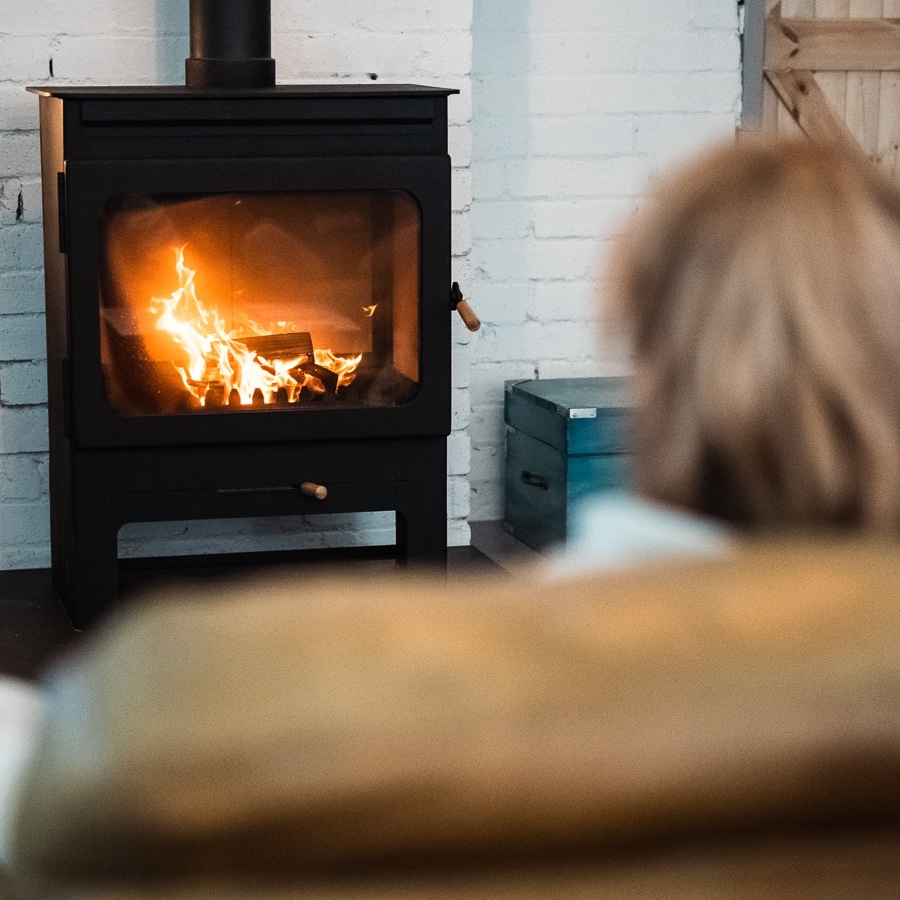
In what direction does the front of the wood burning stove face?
toward the camera

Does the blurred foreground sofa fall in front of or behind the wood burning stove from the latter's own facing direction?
in front

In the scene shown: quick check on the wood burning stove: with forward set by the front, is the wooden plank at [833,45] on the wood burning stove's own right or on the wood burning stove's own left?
on the wood burning stove's own left

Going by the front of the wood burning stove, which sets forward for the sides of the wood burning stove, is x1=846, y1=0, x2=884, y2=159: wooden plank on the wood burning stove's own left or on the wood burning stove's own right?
on the wood burning stove's own left

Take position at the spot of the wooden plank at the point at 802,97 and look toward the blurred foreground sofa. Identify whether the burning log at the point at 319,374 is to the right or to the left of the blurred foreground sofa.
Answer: right

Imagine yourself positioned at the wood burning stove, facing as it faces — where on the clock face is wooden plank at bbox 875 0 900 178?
The wooden plank is roughly at 8 o'clock from the wood burning stove.

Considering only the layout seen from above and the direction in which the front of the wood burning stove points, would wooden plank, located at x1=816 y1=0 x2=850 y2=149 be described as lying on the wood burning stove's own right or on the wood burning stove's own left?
on the wood burning stove's own left

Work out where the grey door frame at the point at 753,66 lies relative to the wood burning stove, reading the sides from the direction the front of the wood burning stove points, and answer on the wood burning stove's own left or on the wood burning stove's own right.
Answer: on the wood burning stove's own left
